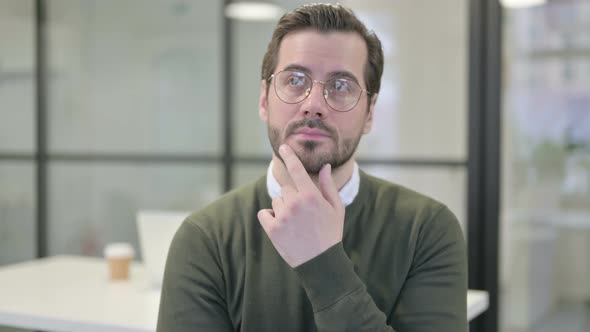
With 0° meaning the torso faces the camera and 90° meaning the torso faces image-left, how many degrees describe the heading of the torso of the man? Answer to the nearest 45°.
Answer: approximately 0°

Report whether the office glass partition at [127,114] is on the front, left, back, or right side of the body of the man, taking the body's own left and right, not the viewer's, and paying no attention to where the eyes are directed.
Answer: back

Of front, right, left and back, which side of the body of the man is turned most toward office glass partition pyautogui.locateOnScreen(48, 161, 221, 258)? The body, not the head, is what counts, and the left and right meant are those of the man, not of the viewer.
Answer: back

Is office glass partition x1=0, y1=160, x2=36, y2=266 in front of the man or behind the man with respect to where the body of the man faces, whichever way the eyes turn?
behind
